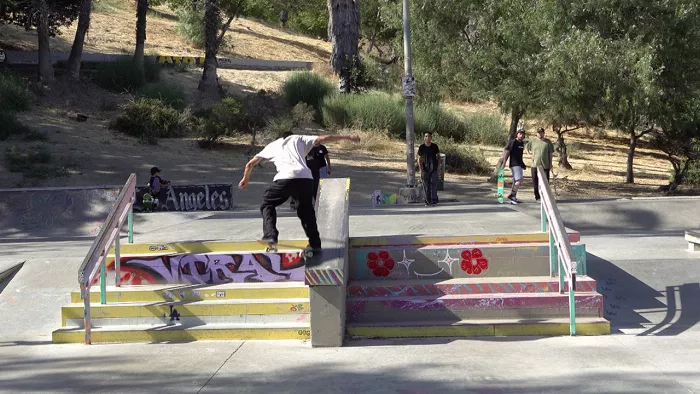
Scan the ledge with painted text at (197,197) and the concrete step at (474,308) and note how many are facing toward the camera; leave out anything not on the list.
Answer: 2

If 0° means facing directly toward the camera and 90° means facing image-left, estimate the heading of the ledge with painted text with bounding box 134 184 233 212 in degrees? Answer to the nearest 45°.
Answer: approximately 0°

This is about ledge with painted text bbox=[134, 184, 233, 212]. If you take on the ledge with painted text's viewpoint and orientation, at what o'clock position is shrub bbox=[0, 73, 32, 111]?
The shrub is roughly at 5 o'clock from the ledge with painted text.

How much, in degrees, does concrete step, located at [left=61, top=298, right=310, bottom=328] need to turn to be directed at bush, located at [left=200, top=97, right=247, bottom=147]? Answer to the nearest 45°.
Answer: approximately 180°

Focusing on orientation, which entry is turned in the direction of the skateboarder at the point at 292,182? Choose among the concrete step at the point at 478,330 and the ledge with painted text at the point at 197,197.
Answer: the ledge with painted text

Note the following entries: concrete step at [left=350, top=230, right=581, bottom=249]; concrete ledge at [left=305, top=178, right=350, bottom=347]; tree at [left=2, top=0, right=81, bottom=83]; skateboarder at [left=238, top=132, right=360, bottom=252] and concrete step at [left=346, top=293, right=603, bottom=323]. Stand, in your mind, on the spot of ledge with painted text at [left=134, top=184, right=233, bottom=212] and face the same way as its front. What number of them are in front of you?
4

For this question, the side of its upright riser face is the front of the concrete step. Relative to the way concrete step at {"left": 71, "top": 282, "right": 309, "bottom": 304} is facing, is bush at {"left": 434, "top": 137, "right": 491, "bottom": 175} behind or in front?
behind

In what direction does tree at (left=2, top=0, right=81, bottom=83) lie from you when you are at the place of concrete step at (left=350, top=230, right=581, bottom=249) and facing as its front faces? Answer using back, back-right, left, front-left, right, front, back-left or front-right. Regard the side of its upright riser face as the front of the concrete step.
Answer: back-right
